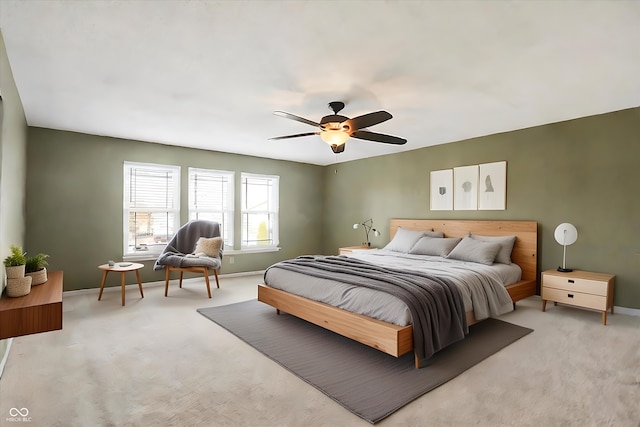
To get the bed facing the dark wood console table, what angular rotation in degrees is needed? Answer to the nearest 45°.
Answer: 0° — it already faces it

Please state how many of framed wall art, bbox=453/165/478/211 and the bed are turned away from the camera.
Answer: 0

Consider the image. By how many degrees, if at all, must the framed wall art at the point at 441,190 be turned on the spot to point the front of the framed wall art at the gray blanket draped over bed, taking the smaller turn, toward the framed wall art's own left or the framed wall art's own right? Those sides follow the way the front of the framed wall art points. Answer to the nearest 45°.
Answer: approximately 45° to the framed wall art's own left

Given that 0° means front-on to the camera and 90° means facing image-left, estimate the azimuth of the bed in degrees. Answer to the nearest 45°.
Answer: approximately 45°

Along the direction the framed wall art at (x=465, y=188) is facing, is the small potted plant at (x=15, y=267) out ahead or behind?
ahead

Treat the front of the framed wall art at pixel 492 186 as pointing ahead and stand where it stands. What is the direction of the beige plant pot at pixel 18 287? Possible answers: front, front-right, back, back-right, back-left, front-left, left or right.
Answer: front

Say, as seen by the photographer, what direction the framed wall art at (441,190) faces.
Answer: facing the viewer and to the left of the viewer

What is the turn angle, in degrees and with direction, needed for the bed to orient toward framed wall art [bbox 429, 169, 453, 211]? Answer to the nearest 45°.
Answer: approximately 135° to its right

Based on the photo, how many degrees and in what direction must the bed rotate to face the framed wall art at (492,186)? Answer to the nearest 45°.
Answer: approximately 180°

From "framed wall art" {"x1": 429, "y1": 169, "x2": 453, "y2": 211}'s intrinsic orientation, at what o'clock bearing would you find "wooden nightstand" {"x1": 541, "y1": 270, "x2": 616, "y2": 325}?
The wooden nightstand is roughly at 9 o'clock from the framed wall art.

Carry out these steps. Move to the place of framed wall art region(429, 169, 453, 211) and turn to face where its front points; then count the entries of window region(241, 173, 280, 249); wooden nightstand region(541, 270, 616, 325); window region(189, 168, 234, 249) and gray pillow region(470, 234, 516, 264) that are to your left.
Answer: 2

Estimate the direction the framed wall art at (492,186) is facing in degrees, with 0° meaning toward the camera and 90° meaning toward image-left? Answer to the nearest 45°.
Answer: approximately 45°
